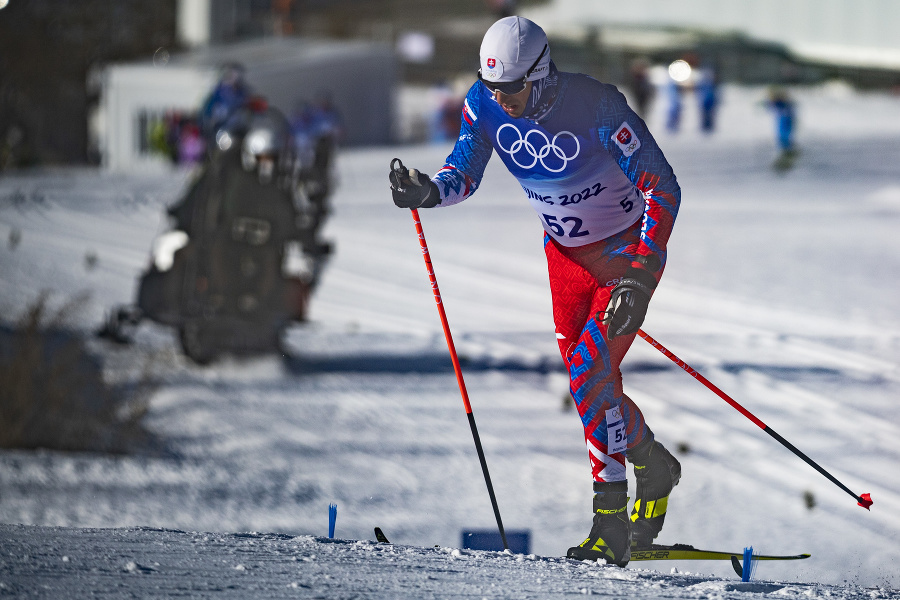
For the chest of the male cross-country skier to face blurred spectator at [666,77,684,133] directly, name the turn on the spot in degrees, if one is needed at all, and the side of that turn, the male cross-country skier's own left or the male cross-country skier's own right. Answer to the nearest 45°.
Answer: approximately 135° to the male cross-country skier's own right

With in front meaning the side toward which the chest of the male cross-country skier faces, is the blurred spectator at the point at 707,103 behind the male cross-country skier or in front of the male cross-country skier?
behind

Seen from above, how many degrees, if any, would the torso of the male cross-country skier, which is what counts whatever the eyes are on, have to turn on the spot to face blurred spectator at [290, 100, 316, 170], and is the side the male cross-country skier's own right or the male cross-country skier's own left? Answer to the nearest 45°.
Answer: approximately 135° to the male cross-country skier's own right

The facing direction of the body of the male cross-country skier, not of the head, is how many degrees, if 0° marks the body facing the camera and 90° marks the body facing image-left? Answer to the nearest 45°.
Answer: approximately 45°

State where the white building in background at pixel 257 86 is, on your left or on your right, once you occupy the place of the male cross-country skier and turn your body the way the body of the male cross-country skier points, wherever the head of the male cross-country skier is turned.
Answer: on your right

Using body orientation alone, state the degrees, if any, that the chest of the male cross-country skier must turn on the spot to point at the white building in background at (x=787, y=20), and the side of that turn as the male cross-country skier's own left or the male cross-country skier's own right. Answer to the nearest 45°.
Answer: approximately 135° to the male cross-country skier's own right

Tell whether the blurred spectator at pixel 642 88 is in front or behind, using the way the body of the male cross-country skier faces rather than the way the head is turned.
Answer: behind
